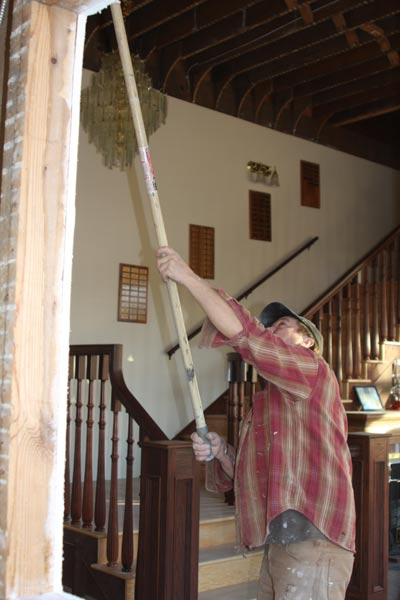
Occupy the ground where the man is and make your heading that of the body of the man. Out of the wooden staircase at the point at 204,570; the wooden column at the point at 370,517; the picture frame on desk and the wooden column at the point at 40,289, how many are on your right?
3

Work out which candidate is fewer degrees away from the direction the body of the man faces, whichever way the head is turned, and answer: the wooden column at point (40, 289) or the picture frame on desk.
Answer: the wooden column

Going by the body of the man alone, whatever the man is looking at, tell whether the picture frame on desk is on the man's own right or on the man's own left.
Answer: on the man's own right

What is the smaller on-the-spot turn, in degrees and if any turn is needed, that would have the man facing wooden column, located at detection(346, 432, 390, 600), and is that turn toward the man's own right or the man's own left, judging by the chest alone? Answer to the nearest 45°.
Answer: approximately 90° to the man's own right

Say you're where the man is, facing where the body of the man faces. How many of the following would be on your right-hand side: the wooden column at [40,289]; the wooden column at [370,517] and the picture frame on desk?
2

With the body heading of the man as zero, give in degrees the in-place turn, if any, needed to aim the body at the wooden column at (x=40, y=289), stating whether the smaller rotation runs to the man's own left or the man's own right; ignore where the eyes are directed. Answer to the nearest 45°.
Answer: approximately 45° to the man's own left

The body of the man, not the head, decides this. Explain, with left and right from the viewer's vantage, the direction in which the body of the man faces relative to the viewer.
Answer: facing to the left of the viewer

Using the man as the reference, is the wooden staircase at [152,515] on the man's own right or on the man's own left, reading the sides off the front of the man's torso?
on the man's own right

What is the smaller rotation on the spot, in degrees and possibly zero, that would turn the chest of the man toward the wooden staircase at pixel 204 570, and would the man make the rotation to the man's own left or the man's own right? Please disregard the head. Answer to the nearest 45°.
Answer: approximately 90° to the man's own right
